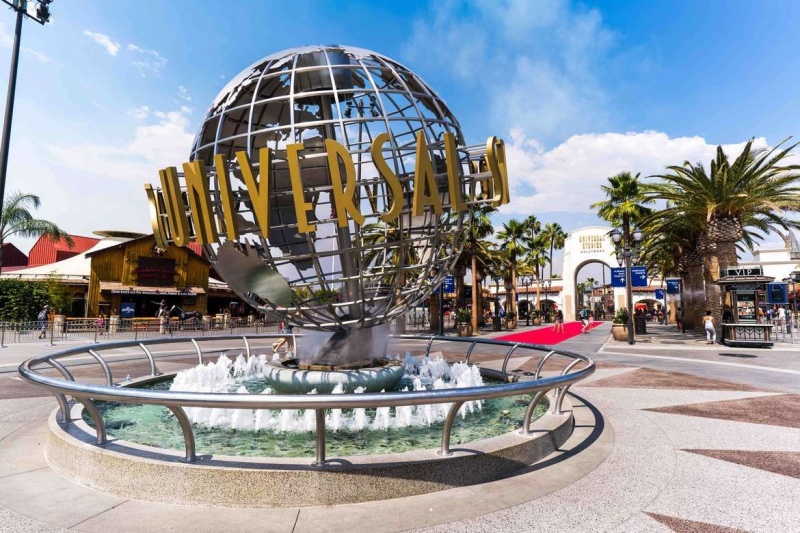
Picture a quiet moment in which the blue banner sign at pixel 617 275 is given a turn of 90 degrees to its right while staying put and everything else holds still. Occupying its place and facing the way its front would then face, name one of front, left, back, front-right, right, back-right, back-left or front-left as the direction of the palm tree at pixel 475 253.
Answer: front

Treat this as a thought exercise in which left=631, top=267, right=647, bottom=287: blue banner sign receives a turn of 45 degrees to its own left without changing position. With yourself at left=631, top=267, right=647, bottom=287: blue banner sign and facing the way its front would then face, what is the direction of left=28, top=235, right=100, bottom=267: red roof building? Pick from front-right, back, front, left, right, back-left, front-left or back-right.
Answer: back-right

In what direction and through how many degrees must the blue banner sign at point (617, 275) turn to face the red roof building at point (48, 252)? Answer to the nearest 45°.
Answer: approximately 90° to its right

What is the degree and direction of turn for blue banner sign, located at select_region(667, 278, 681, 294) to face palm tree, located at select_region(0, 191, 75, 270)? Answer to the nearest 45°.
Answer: approximately 45° to its right

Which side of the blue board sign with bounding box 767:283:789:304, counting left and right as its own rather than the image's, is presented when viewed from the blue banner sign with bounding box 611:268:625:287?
right
